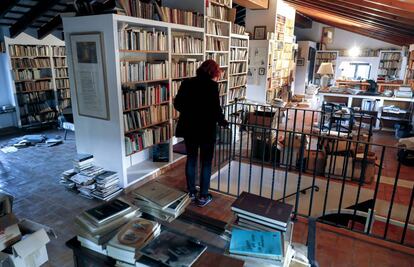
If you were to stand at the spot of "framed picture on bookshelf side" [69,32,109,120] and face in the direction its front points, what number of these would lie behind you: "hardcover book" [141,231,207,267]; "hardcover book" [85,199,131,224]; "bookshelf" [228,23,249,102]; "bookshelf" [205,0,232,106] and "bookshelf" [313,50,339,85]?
3

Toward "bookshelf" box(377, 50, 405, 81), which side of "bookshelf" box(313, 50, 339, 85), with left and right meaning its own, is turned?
left

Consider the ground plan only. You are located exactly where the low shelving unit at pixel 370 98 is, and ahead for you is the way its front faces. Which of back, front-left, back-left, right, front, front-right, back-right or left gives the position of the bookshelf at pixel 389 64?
back

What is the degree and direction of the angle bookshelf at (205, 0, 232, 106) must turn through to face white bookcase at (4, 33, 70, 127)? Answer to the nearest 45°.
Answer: approximately 135° to its right

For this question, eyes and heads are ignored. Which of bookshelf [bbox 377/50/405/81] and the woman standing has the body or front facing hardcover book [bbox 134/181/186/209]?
the bookshelf

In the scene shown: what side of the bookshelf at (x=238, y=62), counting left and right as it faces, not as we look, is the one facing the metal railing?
front

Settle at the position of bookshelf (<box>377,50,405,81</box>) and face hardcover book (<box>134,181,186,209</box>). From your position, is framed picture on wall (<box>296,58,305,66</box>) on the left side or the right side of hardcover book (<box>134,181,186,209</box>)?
right

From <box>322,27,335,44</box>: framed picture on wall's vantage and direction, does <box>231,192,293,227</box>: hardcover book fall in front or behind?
in front

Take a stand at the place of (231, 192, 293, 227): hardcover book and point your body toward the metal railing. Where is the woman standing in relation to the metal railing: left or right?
left

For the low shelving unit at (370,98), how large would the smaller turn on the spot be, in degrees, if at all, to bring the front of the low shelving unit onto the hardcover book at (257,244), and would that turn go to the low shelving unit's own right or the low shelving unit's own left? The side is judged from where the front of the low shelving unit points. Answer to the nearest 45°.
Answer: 0° — it already faces it

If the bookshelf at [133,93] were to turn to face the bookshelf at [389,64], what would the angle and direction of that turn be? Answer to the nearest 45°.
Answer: approximately 90° to its left
